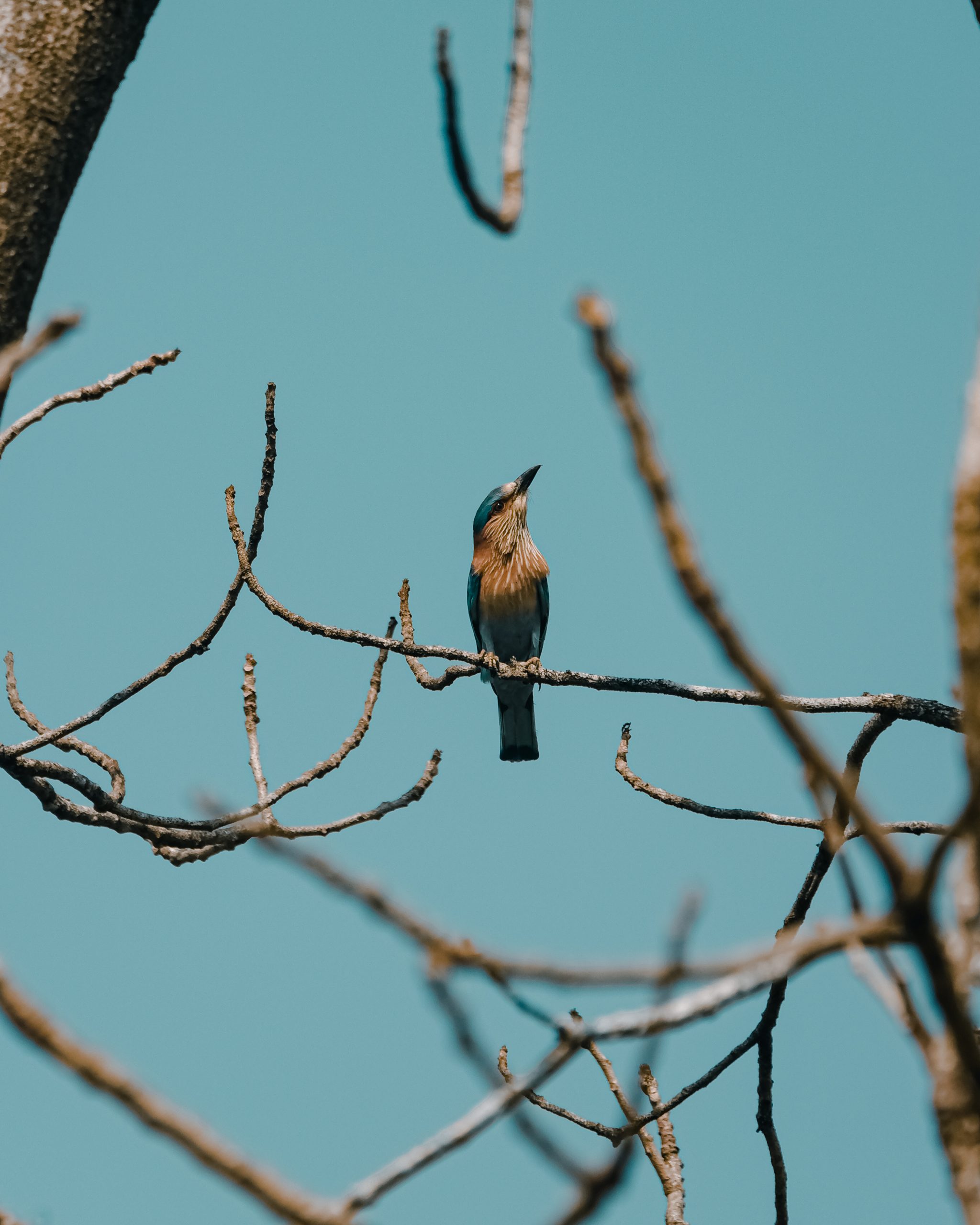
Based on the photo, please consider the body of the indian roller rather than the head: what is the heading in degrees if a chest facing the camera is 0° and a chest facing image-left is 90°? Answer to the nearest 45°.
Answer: approximately 0°
